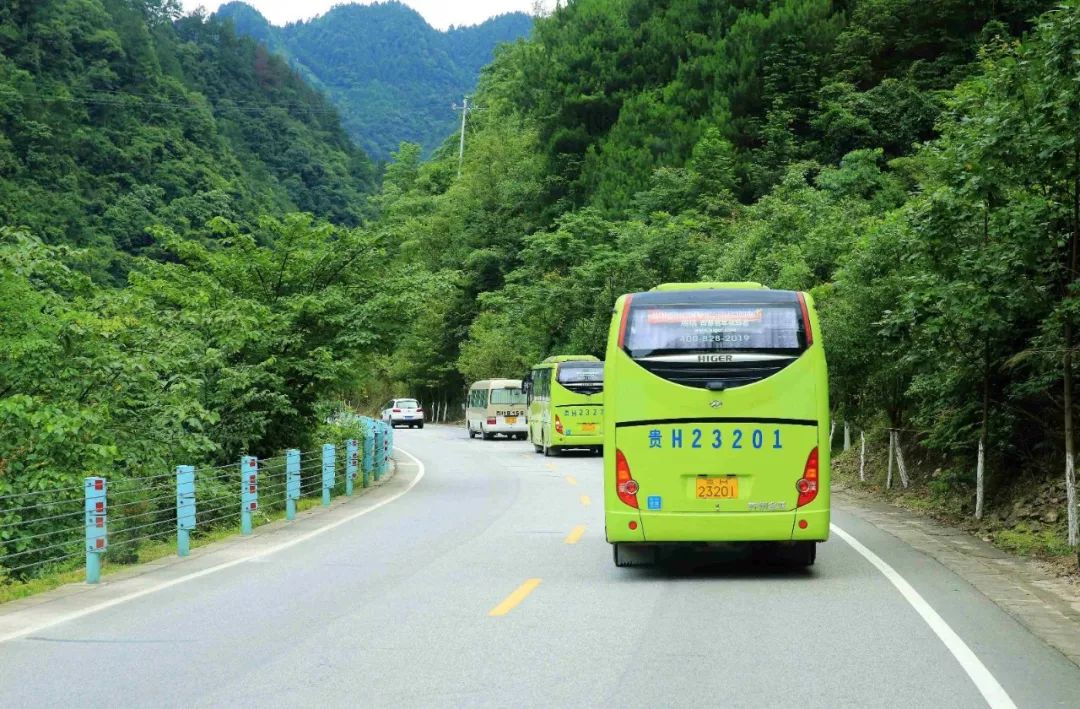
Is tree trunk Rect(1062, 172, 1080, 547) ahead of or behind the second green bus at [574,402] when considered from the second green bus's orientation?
behind

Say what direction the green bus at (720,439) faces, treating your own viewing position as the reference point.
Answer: facing away from the viewer

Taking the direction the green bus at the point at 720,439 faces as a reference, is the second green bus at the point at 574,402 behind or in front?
in front

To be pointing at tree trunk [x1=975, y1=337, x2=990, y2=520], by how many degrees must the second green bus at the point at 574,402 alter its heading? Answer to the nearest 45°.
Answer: approximately 180°

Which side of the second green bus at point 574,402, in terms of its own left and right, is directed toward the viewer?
back

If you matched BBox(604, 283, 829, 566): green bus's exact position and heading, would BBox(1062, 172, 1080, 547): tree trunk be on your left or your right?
on your right

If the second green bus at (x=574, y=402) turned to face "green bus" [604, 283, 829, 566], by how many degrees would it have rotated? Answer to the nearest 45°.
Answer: approximately 180°

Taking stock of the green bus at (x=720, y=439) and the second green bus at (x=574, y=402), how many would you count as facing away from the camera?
2

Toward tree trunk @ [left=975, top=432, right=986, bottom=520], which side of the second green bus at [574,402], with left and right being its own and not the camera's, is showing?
back
